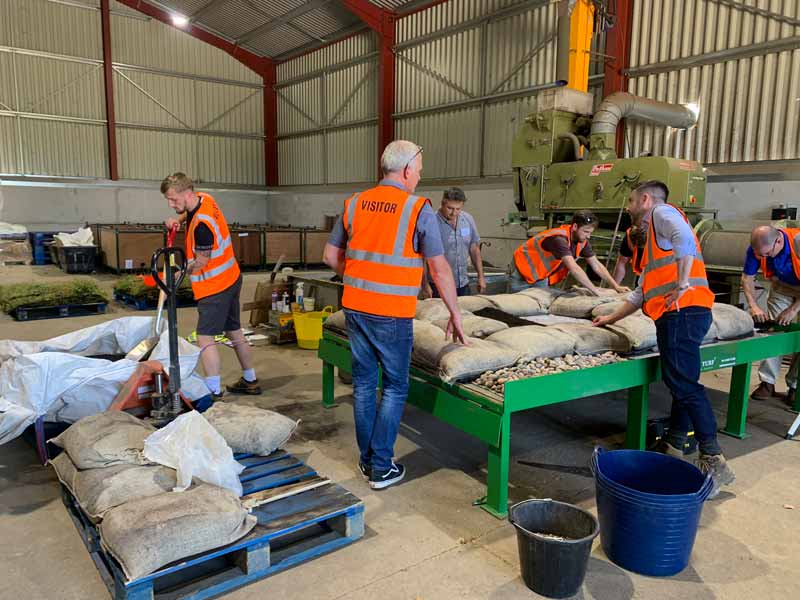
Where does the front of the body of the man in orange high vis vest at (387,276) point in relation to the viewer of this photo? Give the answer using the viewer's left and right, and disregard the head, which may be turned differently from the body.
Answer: facing away from the viewer and to the right of the viewer

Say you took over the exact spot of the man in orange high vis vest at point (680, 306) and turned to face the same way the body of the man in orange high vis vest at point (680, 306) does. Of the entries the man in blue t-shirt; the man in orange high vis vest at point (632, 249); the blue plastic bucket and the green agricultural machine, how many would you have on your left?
1

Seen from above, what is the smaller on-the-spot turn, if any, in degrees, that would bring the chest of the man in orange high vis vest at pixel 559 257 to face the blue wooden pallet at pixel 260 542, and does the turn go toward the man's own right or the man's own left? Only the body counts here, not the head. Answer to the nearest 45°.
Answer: approximately 45° to the man's own right

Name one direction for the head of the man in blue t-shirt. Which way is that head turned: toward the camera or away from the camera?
toward the camera

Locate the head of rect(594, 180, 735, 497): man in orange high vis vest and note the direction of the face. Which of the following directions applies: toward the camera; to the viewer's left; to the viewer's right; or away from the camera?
to the viewer's left

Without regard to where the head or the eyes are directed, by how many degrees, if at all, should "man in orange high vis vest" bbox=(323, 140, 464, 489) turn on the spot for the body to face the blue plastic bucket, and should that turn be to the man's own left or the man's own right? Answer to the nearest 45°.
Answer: approximately 90° to the man's own right

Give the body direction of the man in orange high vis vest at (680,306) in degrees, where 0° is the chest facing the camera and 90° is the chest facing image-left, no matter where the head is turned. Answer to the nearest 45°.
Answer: approximately 90°

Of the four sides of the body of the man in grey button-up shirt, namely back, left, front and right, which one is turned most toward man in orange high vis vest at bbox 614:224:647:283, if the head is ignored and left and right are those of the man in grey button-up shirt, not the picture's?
left

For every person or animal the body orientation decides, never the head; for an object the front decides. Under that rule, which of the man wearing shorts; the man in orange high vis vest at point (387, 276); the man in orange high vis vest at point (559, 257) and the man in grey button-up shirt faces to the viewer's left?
the man wearing shorts

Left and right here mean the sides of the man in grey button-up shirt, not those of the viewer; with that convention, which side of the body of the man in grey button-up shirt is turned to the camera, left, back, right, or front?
front

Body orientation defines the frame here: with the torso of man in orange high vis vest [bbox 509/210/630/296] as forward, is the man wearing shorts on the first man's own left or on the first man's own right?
on the first man's own right

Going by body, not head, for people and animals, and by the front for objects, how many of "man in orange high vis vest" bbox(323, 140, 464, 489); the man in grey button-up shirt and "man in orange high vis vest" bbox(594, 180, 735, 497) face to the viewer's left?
1

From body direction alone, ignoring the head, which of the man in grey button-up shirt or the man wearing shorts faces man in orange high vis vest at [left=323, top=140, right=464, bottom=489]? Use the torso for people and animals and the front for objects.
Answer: the man in grey button-up shirt

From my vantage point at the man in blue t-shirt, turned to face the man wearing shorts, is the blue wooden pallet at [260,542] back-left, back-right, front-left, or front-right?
front-left

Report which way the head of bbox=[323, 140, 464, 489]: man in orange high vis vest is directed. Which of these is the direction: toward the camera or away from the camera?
away from the camera

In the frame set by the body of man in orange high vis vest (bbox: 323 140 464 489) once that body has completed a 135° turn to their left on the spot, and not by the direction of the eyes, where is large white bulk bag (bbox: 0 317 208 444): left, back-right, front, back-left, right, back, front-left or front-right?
front

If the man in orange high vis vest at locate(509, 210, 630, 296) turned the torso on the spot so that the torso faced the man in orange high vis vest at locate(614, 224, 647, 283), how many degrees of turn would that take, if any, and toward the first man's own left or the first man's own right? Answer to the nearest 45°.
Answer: approximately 45° to the first man's own left

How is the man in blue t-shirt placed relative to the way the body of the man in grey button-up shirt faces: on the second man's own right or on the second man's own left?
on the second man's own left
